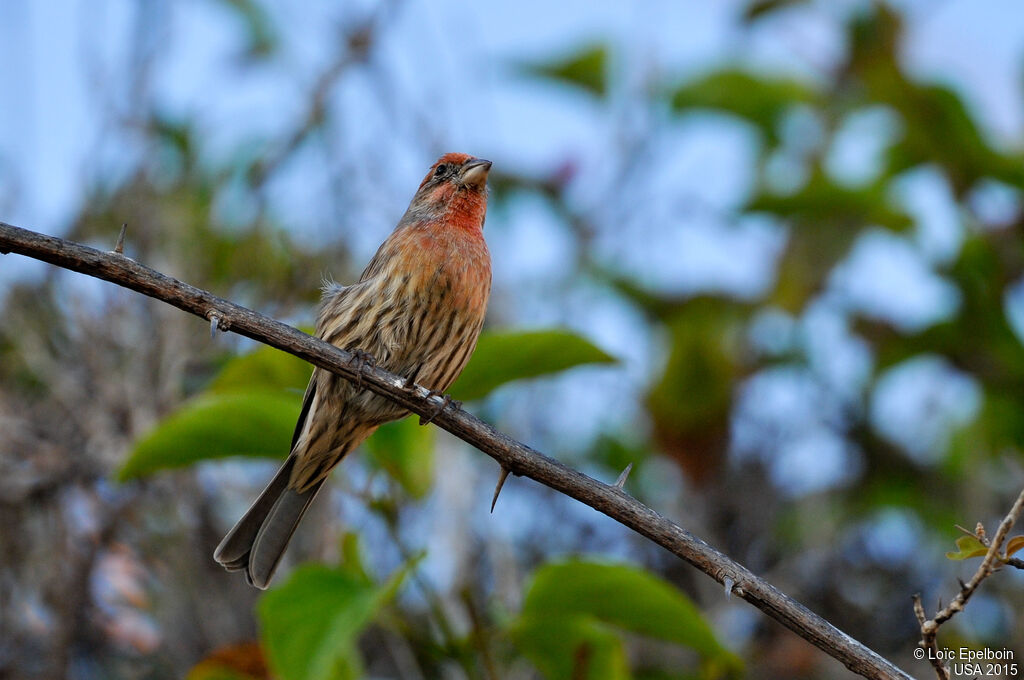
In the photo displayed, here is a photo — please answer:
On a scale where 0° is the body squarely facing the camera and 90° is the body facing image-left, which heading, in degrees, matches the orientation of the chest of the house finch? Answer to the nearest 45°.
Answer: approximately 315°

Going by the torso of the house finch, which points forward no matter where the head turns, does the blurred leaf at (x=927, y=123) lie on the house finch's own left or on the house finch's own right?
on the house finch's own left
